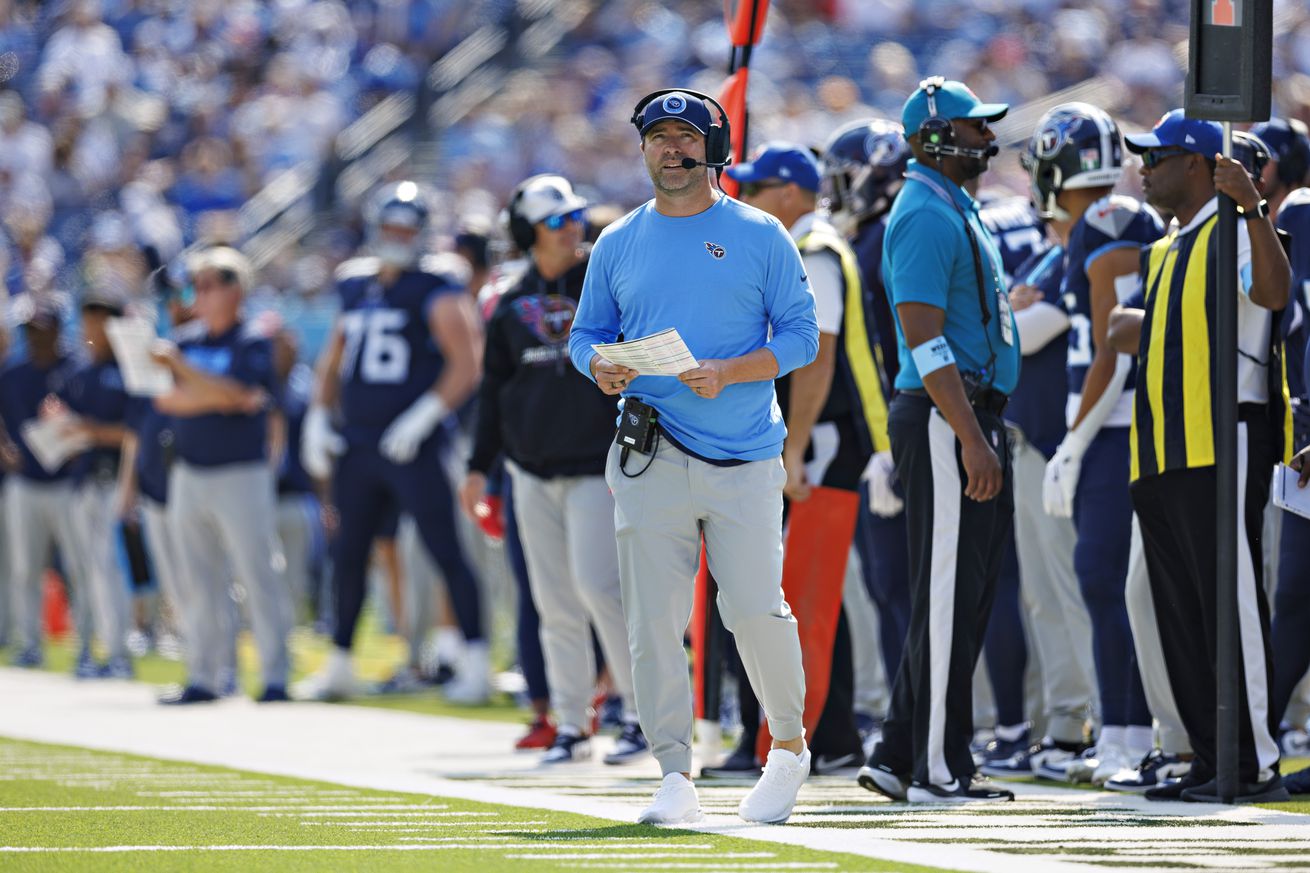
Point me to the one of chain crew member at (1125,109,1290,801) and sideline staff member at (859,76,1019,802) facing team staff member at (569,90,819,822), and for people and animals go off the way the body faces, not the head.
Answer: chain crew member at (1125,109,1290,801)

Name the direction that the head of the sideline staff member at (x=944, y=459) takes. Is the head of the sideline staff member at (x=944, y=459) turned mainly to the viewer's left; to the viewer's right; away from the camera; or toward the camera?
to the viewer's right

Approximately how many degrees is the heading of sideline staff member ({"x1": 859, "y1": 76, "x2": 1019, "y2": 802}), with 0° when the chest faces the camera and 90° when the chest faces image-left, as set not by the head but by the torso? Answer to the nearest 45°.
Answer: approximately 270°

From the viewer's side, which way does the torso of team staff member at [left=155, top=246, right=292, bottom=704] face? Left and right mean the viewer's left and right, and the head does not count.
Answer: facing the viewer and to the left of the viewer

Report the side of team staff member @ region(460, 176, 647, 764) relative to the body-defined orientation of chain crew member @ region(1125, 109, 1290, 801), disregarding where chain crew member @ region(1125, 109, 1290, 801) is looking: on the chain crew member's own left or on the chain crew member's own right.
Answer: on the chain crew member's own right

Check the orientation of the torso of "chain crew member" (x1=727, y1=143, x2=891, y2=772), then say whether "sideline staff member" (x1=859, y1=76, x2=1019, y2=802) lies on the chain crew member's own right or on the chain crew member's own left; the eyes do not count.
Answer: on the chain crew member's own left

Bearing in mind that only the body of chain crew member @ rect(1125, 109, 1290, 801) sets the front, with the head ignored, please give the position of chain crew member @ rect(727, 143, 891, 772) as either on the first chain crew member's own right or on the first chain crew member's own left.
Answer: on the first chain crew member's own right

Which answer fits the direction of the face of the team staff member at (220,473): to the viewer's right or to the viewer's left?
to the viewer's left

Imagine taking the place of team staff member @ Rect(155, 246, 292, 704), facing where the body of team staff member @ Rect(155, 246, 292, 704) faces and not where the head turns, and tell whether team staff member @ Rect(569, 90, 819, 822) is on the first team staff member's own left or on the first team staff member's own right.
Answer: on the first team staff member's own left

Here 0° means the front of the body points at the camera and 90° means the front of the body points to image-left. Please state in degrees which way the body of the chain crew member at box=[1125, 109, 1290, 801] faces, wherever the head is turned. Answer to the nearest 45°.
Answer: approximately 45°

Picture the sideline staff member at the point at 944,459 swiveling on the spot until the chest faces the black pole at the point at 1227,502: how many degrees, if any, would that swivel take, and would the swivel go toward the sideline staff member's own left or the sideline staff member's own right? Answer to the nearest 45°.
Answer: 0° — they already face it

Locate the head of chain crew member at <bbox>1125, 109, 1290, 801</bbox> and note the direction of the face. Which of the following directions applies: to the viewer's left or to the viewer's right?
to the viewer's left

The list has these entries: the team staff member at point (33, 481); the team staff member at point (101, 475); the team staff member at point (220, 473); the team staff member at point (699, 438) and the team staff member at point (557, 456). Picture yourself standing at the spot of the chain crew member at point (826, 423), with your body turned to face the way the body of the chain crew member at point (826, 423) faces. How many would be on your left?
1

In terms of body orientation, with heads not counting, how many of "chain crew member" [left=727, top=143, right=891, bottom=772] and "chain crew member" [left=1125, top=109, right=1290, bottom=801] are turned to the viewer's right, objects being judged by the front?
0
